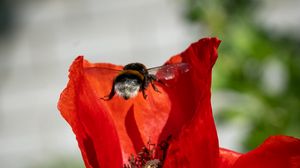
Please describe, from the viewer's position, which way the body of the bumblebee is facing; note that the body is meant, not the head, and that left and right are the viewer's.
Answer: facing away from the viewer and to the right of the viewer
